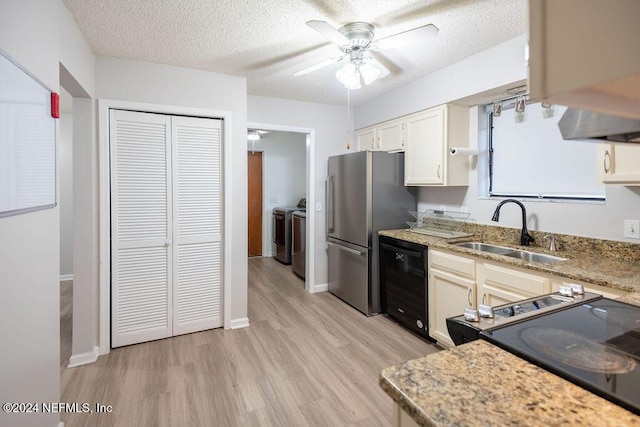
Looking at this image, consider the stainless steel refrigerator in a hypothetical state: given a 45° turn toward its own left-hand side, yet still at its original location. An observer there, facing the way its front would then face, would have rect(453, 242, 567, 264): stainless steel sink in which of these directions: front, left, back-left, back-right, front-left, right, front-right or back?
front-left

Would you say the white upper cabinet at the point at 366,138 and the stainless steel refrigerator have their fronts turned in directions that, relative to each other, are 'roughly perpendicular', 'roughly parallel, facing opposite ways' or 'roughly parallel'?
roughly parallel

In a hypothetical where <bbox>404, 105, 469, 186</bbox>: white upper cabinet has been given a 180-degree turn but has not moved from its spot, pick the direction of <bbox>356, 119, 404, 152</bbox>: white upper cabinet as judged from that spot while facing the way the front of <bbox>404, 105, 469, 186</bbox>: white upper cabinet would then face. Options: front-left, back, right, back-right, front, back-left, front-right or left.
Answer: left

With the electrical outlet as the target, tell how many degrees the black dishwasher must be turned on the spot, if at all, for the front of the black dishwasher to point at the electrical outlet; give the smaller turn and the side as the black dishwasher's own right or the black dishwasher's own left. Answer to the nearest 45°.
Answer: approximately 90° to the black dishwasher's own left

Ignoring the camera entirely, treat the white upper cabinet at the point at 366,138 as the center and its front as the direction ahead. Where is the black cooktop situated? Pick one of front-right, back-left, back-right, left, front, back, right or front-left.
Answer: front-left

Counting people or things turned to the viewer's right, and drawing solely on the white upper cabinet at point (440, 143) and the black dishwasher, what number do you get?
0

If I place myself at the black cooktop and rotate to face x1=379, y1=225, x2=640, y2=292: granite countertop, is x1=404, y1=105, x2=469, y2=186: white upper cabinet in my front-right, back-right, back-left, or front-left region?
front-left

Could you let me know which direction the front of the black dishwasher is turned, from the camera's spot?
facing the viewer and to the left of the viewer

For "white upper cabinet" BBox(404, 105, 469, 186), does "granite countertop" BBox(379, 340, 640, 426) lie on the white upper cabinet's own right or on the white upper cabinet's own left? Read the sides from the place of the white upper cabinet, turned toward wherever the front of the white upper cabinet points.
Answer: on the white upper cabinet's own left

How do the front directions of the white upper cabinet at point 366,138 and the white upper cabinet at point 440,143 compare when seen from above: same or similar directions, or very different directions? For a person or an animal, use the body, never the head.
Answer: same or similar directions

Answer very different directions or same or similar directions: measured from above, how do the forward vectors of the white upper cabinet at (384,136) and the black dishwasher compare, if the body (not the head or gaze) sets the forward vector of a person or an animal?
same or similar directions

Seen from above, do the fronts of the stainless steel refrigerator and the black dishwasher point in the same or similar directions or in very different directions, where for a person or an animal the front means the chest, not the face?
same or similar directions

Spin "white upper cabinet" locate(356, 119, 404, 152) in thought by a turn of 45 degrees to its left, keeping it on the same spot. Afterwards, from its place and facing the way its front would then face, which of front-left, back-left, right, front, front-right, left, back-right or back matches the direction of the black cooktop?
front

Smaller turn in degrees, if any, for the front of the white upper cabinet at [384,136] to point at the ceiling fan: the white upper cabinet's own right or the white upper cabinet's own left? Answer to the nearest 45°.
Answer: approximately 45° to the white upper cabinet's own left
